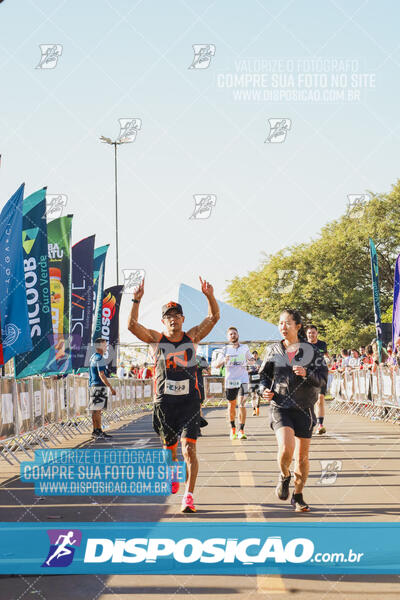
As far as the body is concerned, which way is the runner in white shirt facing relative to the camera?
toward the camera

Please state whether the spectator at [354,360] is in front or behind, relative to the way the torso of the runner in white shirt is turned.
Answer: behind

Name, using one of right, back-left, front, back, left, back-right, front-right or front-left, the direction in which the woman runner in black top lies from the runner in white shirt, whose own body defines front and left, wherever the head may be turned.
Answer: front

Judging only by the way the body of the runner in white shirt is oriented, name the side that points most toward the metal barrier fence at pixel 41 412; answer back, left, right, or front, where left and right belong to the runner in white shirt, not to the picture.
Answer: right

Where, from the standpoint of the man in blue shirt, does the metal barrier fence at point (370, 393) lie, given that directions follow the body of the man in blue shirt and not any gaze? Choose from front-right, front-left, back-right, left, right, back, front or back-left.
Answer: front-left

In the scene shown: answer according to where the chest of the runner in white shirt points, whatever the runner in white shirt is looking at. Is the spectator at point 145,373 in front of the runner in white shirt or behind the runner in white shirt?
behind
